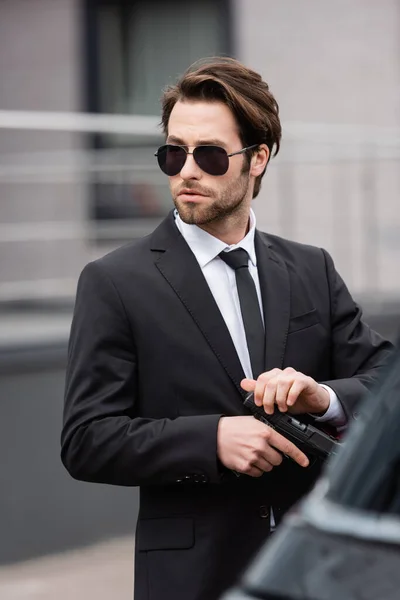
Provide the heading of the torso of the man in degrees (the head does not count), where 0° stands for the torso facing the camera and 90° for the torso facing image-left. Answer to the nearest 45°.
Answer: approximately 315°

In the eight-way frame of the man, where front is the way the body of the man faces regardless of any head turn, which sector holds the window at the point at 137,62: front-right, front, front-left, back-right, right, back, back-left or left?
back-left

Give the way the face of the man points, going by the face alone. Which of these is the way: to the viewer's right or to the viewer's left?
to the viewer's left

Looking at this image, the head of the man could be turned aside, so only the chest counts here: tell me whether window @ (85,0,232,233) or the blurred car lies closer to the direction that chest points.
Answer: the blurred car

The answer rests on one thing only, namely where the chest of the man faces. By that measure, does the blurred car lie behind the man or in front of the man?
in front
